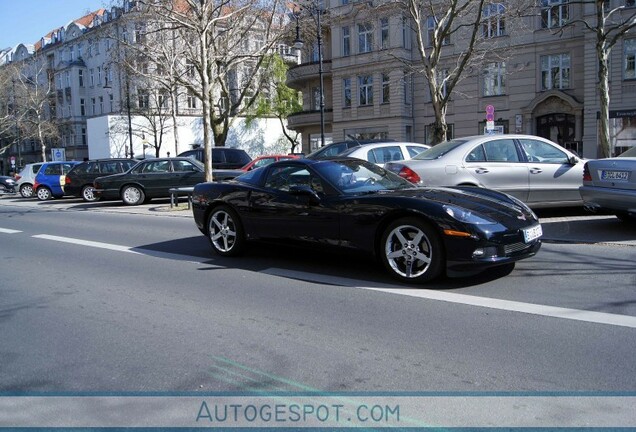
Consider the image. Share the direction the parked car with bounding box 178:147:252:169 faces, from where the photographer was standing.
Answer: facing to the left of the viewer

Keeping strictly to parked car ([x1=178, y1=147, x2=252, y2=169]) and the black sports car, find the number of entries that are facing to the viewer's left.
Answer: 1

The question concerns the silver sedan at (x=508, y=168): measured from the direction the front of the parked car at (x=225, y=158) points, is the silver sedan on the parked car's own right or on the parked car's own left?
on the parked car's own left

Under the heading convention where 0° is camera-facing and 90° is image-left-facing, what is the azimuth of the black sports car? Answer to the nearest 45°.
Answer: approximately 315°

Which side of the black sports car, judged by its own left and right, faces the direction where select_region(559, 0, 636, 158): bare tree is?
left

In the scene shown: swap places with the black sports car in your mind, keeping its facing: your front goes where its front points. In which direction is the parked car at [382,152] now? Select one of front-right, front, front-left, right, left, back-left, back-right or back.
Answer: back-left

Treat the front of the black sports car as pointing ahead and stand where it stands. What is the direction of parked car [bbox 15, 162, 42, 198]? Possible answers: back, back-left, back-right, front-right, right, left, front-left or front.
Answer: back

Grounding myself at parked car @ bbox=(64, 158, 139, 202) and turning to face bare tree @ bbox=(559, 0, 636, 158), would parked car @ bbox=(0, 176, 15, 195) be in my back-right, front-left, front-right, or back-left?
back-left

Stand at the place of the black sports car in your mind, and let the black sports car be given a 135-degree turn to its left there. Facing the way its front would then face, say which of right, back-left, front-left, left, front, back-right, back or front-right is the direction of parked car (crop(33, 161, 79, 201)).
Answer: front-left

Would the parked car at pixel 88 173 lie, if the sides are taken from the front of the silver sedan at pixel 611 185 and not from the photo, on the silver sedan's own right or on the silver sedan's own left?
on the silver sedan's own left
